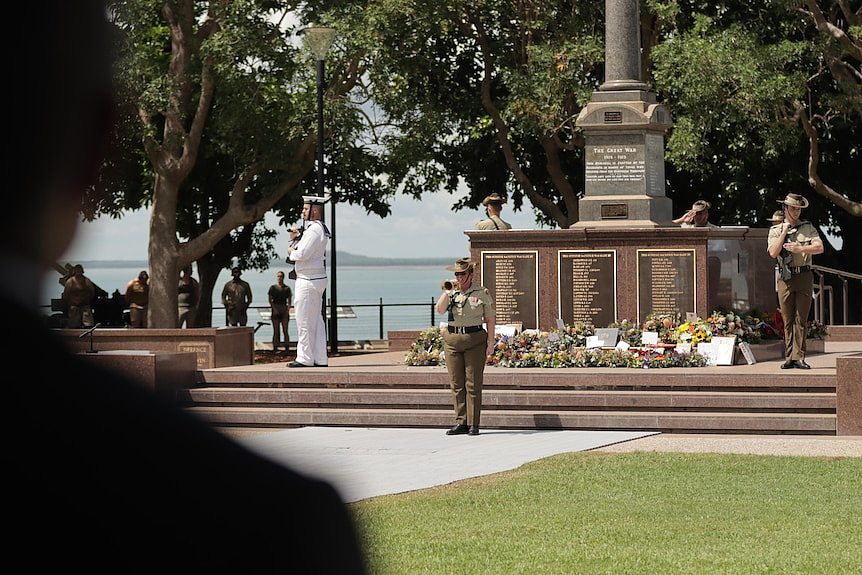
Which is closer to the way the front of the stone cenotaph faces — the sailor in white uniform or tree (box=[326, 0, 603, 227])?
the sailor in white uniform

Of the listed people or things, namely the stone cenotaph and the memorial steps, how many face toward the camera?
2

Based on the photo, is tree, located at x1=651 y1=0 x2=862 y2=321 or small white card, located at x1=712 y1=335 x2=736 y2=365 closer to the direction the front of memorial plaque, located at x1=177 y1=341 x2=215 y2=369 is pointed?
the small white card

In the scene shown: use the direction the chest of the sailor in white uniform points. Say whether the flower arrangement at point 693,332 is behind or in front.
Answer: behind

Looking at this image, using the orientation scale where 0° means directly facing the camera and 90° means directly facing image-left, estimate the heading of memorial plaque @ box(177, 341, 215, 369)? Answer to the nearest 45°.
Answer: approximately 0°

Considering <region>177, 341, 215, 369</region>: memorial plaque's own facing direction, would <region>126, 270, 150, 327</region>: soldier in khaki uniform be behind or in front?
behind

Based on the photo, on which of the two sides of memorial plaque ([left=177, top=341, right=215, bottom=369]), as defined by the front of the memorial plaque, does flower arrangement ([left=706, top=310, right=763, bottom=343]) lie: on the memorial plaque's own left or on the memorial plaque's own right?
on the memorial plaque's own left
